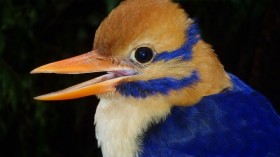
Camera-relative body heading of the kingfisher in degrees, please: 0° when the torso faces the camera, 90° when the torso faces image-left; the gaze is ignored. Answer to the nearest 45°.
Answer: approximately 90°
